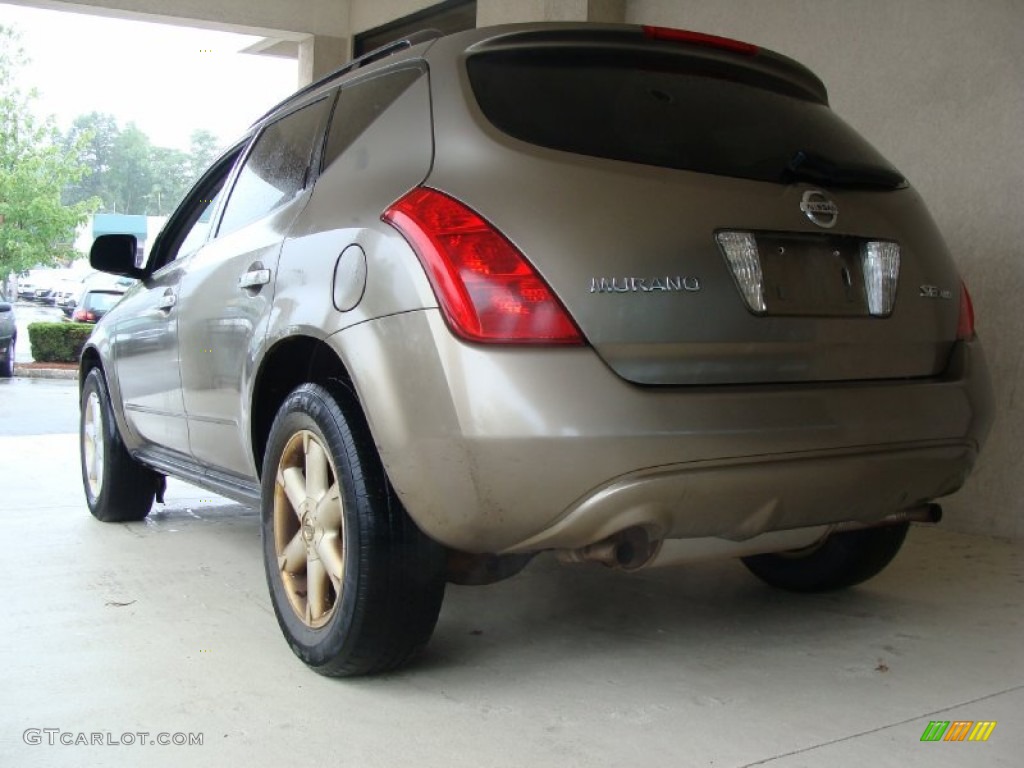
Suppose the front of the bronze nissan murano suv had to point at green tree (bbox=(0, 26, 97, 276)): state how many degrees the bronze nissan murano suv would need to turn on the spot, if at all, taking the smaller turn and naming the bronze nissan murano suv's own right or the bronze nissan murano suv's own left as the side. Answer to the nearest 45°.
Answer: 0° — it already faces it

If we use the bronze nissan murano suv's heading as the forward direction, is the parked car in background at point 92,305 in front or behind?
in front

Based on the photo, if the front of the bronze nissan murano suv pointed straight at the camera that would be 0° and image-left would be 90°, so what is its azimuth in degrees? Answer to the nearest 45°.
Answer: approximately 135°

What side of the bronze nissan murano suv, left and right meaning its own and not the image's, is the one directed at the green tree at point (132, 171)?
front

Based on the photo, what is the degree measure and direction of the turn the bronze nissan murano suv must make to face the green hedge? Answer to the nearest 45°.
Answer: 0° — it already faces it

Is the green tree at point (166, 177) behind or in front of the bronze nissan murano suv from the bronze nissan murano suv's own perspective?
in front

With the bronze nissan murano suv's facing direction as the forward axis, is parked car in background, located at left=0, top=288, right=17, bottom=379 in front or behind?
in front
